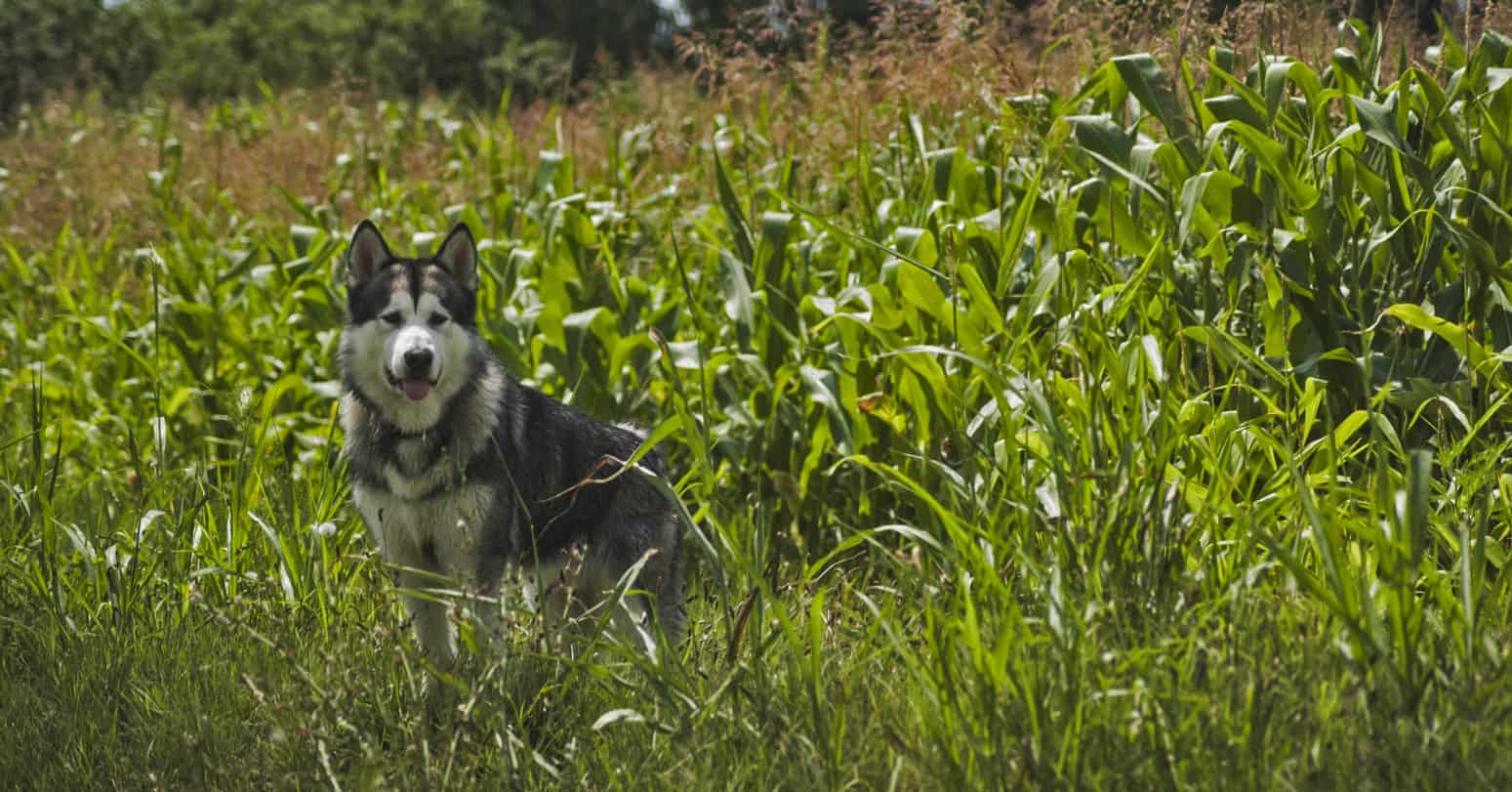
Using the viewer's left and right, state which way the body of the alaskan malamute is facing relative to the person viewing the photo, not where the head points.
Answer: facing the viewer and to the left of the viewer
